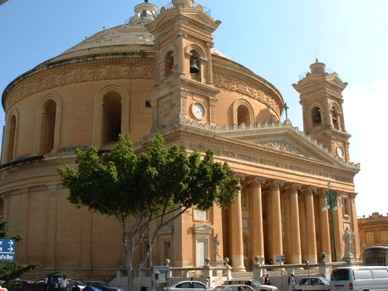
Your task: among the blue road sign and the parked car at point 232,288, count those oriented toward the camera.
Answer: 1

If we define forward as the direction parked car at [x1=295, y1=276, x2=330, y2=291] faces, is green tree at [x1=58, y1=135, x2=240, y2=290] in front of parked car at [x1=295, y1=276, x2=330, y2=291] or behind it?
behind

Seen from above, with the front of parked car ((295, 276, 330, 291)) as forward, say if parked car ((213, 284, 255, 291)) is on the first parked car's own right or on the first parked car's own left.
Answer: on the first parked car's own right
